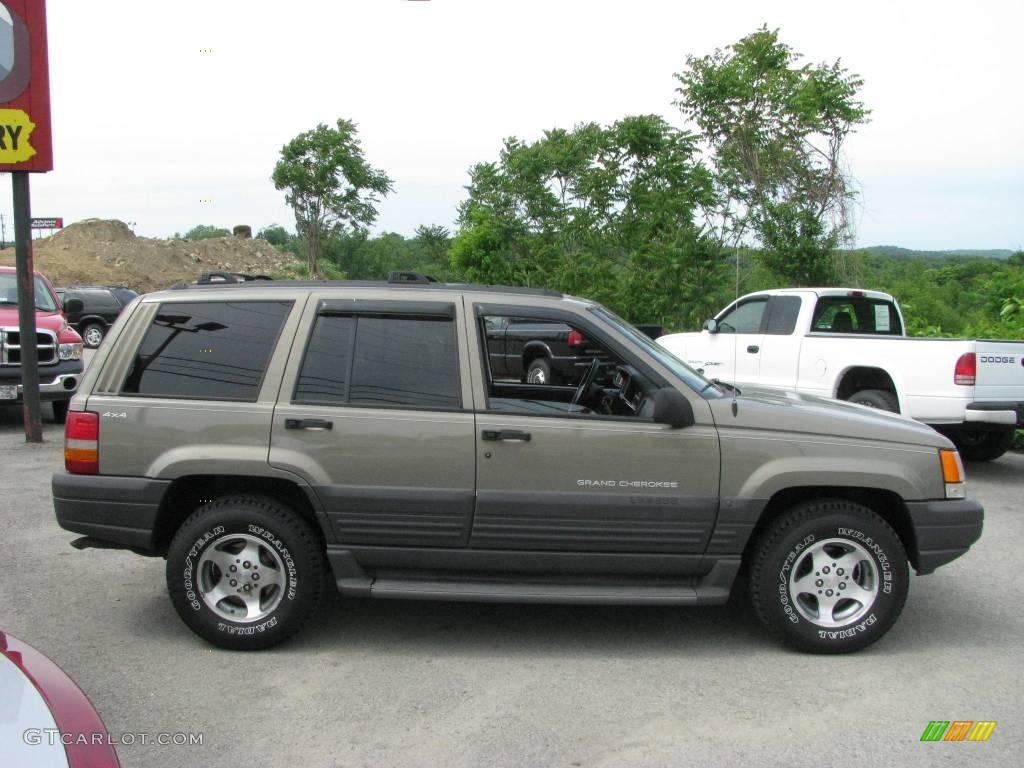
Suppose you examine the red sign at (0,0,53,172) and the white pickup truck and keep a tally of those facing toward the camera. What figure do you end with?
1

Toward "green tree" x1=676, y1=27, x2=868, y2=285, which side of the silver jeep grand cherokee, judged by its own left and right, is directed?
left

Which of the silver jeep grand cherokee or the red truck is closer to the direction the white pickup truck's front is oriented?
the red truck

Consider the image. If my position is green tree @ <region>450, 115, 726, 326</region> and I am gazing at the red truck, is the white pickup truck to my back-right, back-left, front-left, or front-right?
front-left

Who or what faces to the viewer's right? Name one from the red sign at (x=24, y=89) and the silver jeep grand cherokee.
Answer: the silver jeep grand cherokee

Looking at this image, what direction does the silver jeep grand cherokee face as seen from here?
to the viewer's right

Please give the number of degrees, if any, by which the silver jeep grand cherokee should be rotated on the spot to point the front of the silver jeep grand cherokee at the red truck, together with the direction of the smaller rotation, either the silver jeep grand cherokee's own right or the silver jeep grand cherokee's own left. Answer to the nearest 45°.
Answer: approximately 135° to the silver jeep grand cherokee's own left

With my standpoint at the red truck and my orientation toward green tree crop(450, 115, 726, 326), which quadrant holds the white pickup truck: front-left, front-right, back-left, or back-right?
front-right

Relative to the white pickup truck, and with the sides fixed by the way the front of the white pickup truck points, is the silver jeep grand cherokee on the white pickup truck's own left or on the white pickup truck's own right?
on the white pickup truck's own left

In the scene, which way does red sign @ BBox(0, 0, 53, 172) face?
toward the camera

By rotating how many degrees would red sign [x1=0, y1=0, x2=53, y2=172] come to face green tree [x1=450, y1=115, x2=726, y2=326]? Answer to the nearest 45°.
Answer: approximately 135° to its left

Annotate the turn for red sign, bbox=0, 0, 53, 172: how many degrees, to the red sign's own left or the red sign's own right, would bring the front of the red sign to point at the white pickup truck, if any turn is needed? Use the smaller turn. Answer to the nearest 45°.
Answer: approximately 45° to the red sign's own left

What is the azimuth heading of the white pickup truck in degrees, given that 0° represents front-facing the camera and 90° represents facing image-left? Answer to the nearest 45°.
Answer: approximately 135°
